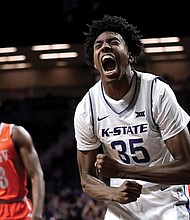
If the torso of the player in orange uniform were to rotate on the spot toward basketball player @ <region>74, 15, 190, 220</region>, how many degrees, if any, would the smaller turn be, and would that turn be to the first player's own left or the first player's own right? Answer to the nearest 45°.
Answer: approximately 90° to the first player's own left
